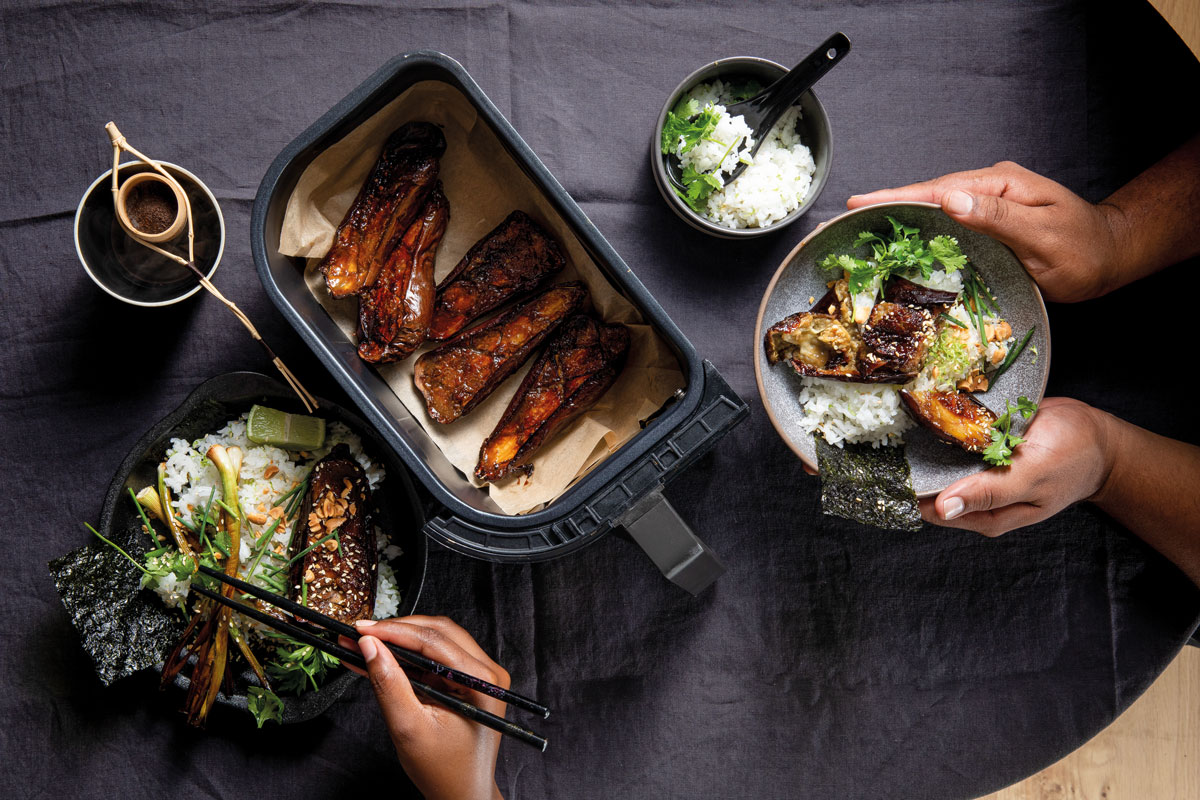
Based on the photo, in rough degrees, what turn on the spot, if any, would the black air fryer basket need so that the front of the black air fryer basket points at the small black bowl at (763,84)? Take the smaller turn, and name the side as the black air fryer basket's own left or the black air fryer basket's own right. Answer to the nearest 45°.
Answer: approximately 90° to the black air fryer basket's own left

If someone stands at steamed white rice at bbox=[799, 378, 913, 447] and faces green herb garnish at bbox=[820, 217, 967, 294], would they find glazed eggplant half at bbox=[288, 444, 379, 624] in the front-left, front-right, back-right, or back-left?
back-left

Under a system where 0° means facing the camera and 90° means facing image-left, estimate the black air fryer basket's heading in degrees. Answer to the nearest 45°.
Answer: approximately 315°
